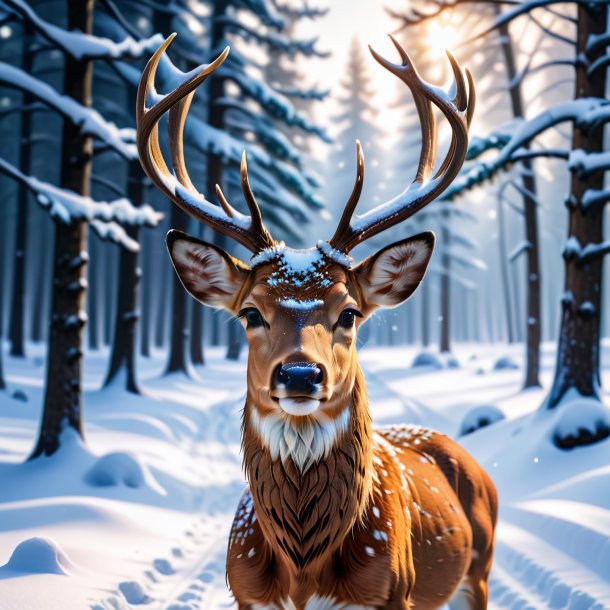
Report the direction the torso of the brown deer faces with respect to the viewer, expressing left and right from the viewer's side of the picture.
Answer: facing the viewer and to the left of the viewer

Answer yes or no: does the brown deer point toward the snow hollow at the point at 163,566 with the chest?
no

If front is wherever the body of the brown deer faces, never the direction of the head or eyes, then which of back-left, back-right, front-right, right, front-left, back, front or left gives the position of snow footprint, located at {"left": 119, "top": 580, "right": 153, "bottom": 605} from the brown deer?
right

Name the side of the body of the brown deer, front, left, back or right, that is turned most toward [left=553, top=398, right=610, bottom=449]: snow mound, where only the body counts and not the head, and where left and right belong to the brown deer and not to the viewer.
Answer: back

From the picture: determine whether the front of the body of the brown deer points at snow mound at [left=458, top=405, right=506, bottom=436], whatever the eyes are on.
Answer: no

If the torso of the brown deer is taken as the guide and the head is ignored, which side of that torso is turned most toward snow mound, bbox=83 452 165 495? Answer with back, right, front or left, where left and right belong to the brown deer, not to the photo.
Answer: right

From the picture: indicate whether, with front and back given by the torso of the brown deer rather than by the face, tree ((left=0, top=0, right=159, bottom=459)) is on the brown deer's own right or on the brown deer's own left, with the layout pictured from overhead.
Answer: on the brown deer's own right

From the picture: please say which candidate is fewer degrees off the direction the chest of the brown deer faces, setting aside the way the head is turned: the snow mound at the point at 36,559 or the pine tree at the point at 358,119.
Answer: the snow mound

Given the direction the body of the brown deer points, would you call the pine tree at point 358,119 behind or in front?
behind

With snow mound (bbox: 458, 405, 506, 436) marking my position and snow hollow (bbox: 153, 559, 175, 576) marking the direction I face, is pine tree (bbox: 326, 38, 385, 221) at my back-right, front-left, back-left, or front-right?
back-right

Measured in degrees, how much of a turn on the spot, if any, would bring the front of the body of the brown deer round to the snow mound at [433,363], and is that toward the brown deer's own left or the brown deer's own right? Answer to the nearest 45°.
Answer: approximately 135° to the brown deer's own right
